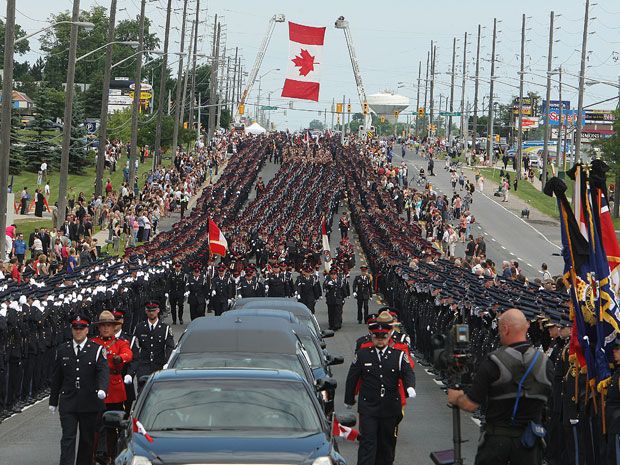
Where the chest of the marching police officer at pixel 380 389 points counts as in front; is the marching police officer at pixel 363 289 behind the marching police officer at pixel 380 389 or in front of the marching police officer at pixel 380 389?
behind

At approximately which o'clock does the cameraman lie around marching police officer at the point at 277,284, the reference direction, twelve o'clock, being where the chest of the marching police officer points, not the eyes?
The cameraman is roughly at 12 o'clock from the marching police officer.

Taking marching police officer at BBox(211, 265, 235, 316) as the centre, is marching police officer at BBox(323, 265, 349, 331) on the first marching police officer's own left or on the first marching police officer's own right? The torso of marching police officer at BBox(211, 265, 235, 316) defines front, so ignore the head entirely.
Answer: on the first marching police officer's own left

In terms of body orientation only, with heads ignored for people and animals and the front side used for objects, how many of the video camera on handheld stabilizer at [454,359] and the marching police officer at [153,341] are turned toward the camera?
1

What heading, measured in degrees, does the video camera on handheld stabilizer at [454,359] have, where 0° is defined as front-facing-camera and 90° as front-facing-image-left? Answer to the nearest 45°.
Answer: approximately 135°

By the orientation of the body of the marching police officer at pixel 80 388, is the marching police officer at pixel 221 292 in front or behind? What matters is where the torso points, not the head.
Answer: behind

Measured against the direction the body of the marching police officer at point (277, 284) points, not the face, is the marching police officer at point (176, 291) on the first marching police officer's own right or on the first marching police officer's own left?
on the first marching police officer's own right

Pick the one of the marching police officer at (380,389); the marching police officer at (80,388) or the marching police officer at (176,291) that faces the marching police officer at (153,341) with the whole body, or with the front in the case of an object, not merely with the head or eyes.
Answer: the marching police officer at (176,291)

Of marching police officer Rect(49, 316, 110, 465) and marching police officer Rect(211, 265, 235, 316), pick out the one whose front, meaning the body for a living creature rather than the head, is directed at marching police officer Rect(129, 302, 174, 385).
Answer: marching police officer Rect(211, 265, 235, 316)

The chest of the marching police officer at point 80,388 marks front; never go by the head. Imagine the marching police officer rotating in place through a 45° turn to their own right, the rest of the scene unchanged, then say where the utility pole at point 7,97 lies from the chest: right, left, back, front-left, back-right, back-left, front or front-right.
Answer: back-right

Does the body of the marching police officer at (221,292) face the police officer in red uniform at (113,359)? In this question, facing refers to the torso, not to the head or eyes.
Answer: yes

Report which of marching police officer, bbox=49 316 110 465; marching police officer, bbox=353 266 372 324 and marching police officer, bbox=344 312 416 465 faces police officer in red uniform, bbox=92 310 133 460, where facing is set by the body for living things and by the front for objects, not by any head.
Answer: marching police officer, bbox=353 266 372 324
